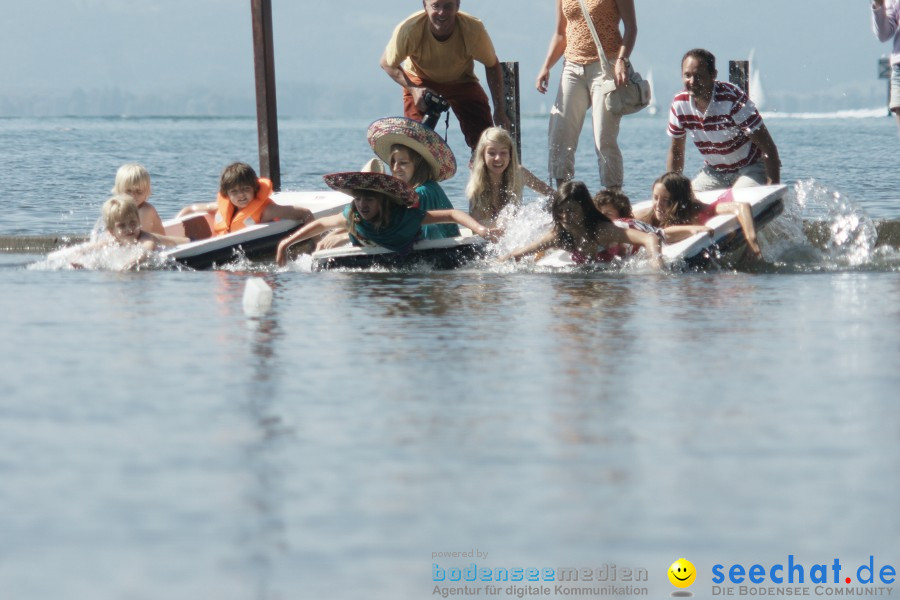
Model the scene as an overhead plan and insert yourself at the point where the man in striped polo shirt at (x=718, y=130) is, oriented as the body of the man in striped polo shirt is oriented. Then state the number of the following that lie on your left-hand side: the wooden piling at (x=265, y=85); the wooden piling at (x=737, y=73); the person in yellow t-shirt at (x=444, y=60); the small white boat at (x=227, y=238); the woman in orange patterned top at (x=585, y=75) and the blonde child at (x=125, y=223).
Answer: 0

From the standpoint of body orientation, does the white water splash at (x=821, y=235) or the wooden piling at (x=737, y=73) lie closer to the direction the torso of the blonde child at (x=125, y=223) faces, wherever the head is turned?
the white water splash

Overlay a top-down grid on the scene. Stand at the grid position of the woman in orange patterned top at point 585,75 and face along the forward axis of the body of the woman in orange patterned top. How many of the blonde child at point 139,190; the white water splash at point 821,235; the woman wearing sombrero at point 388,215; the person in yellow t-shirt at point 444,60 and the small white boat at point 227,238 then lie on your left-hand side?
1

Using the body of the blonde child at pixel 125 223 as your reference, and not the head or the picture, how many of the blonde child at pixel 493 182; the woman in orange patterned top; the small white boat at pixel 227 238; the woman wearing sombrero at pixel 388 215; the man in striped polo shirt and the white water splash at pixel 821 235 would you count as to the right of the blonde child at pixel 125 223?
0

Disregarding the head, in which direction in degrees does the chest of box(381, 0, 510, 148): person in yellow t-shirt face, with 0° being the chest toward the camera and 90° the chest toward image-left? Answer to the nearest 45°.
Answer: approximately 0°

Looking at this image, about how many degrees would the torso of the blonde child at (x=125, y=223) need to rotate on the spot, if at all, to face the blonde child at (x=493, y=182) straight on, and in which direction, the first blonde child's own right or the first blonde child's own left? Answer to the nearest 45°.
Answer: approximately 90° to the first blonde child's own left

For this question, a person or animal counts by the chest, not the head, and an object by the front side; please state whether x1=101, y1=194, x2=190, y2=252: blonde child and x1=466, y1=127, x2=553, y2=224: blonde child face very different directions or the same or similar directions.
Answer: same or similar directions

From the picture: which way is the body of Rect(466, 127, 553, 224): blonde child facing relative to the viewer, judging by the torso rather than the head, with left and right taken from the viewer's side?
facing the viewer

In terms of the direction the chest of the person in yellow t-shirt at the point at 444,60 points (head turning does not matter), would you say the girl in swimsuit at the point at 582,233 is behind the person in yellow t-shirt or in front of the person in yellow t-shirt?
in front

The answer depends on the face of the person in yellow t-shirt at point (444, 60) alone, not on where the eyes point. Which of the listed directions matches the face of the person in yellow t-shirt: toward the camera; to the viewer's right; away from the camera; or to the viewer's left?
toward the camera

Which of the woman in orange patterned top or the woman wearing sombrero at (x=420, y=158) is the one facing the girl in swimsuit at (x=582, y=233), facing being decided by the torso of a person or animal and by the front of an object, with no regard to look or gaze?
the woman in orange patterned top

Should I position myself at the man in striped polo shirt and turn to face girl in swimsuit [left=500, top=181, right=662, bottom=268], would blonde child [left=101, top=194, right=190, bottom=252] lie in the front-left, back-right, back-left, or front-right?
front-right

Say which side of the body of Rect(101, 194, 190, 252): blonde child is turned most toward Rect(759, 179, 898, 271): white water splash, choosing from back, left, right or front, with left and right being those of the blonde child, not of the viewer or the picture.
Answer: left

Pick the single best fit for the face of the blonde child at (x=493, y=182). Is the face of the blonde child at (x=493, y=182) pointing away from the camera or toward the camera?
toward the camera

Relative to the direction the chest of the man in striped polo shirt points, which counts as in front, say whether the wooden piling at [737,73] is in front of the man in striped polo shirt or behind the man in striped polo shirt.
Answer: behind

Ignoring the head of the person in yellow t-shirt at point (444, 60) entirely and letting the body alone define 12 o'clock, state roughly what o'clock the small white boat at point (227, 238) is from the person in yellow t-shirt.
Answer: The small white boat is roughly at 2 o'clock from the person in yellow t-shirt.

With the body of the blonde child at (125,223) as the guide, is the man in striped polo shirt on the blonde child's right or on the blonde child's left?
on the blonde child's left

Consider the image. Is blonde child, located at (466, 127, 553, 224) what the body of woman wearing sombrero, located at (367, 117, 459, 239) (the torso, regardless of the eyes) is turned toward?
no

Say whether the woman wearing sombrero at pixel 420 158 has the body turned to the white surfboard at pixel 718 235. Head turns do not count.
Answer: no

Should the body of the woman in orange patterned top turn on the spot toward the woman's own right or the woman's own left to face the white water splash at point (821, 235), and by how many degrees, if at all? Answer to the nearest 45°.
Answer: approximately 90° to the woman's own left

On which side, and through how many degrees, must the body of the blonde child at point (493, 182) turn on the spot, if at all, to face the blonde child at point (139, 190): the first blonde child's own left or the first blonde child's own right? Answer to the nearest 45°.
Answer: approximately 90° to the first blonde child's own right

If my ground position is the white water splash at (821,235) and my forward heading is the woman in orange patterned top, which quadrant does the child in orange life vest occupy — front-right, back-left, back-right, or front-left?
front-left
